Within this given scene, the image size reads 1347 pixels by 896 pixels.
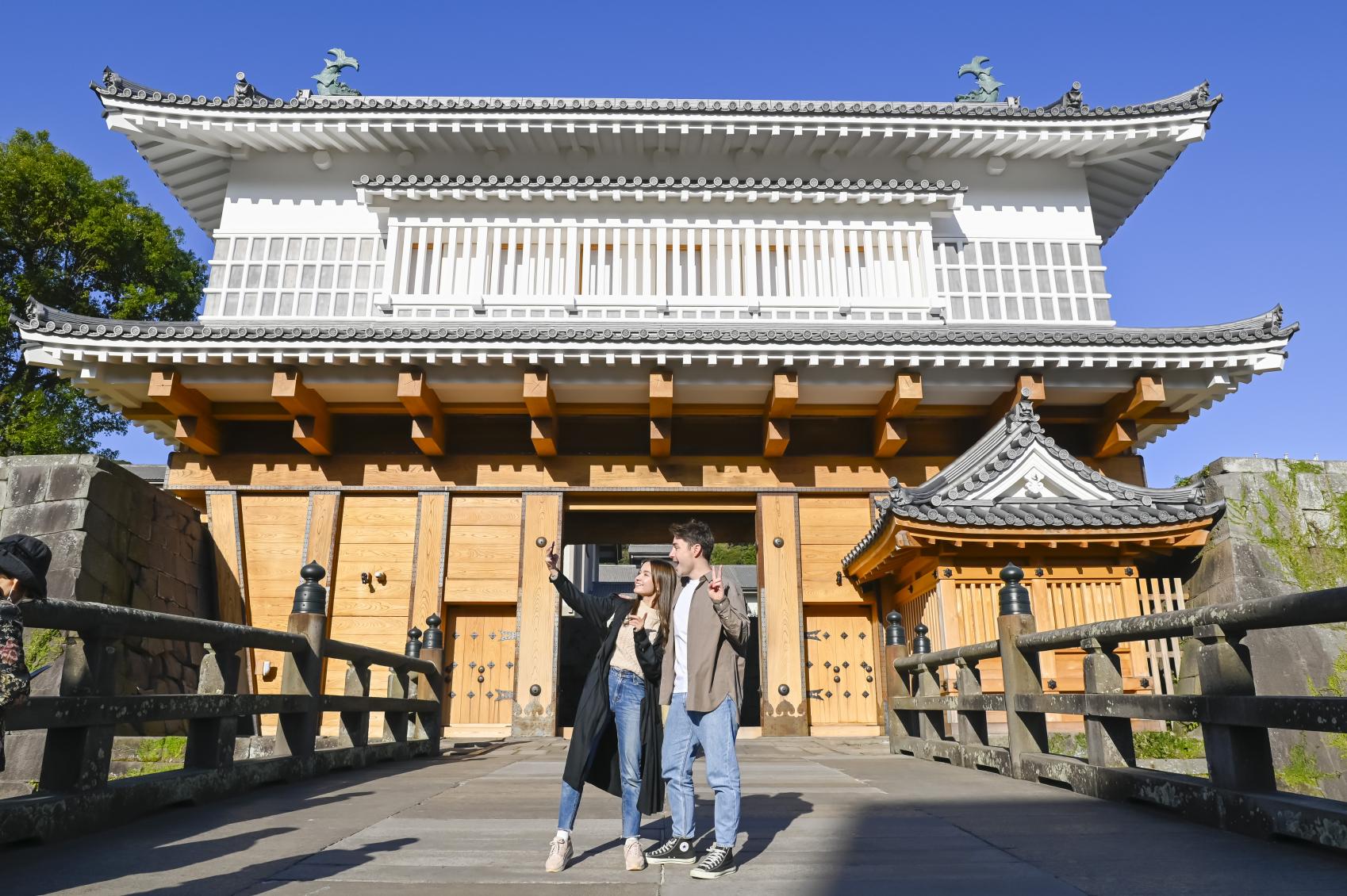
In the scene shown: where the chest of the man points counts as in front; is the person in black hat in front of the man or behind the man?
in front

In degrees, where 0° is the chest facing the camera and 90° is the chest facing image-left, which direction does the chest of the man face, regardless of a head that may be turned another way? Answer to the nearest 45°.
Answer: approximately 45°

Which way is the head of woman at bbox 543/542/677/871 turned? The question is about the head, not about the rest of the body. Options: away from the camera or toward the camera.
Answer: toward the camera

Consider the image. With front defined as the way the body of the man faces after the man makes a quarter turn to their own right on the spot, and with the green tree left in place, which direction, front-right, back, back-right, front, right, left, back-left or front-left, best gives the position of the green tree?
front

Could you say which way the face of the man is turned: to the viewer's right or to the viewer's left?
to the viewer's left
